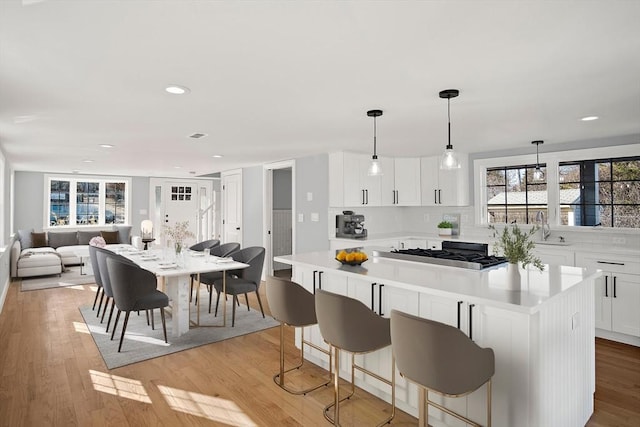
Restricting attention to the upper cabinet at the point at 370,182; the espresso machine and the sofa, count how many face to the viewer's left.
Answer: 0

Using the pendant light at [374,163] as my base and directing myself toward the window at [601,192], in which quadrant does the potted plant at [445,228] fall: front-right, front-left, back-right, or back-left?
front-left

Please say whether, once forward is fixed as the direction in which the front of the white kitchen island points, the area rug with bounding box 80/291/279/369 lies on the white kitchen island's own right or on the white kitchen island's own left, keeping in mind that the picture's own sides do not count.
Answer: on the white kitchen island's own right

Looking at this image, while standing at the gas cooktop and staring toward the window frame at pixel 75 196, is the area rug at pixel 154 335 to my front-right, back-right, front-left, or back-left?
front-left

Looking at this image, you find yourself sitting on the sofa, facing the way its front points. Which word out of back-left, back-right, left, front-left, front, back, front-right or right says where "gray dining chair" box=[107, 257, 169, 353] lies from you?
front

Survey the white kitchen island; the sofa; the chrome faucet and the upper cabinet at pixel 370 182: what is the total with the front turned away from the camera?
0

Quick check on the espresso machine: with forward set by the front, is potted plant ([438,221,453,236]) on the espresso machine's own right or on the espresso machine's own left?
on the espresso machine's own left

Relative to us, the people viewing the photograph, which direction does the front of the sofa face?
facing the viewer

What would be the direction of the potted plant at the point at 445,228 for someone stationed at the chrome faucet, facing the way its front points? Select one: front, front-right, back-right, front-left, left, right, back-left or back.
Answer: front-right

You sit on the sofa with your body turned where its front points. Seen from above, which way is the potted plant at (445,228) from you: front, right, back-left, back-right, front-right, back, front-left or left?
front-left

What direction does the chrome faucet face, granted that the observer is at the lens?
facing the viewer and to the left of the viewer

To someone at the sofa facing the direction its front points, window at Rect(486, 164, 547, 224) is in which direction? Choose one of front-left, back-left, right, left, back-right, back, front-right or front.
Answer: front-left

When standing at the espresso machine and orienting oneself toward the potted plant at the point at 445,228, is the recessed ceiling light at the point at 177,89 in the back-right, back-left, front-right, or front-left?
back-right

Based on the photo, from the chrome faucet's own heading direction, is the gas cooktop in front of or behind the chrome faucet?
in front

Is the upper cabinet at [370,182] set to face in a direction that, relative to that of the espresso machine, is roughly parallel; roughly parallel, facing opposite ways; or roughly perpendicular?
roughly parallel
